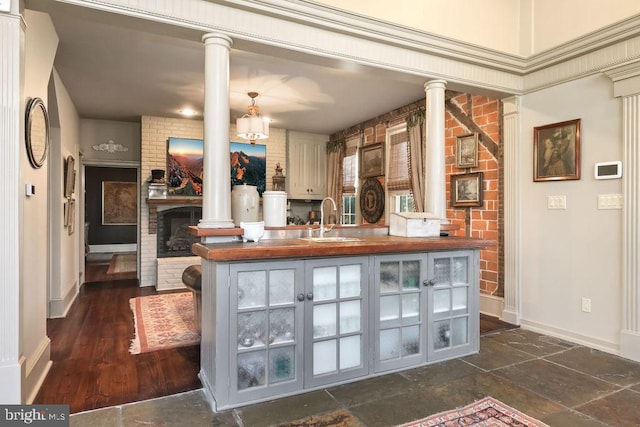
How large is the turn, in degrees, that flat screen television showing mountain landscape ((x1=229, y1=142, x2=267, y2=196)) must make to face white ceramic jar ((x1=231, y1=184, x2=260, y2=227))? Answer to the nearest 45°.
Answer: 0° — it already faces it

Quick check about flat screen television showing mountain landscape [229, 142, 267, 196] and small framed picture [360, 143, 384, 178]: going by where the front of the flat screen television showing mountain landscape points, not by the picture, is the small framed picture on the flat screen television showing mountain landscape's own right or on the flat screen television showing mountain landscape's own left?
on the flat screen television showing mountain landscape's own left

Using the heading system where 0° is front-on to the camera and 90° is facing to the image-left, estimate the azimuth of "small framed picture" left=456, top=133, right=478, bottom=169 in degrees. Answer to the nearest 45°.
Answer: approximately 45°

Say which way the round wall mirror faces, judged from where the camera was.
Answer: facing to the right of the viewer

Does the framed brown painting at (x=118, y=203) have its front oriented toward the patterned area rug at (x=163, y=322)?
yes

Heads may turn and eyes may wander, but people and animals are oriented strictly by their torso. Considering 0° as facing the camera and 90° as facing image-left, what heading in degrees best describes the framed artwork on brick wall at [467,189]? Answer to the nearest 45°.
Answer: approximately 45°

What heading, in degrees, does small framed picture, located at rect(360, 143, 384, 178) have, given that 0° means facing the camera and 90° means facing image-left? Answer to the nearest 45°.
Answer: approximately 45°

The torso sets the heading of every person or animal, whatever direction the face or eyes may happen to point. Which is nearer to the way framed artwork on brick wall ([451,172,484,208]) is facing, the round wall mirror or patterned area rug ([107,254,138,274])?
the round wall mirror

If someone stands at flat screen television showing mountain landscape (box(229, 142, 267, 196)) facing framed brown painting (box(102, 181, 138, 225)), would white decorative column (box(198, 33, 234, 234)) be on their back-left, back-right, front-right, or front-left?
back-left
